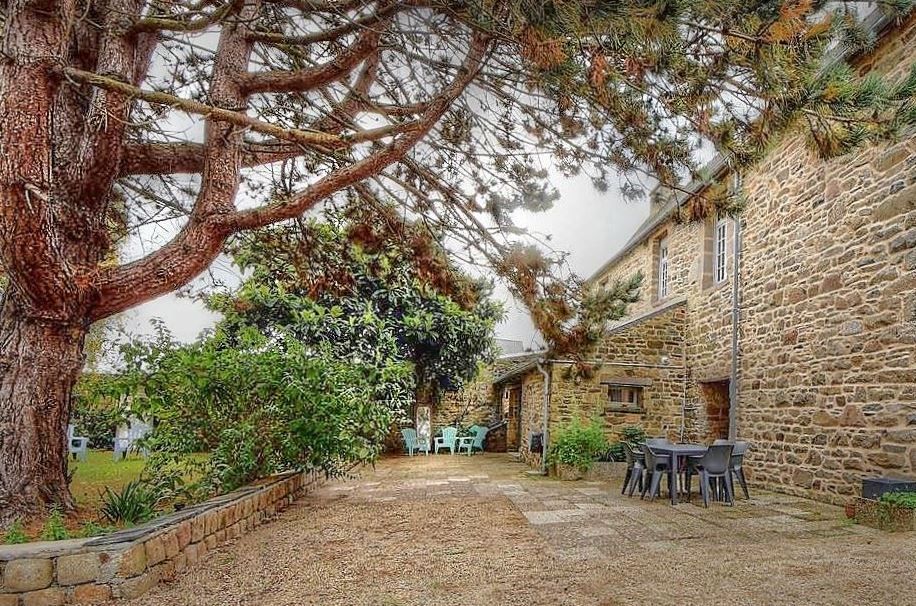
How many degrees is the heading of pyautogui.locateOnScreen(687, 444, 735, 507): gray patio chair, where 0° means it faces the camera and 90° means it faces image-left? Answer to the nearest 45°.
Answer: approximately 135°

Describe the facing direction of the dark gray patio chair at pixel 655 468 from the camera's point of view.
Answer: facing away from the viewer and to the right of the viewer

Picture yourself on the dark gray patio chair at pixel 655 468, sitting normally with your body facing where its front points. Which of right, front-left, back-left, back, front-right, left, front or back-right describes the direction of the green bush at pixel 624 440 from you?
front-left

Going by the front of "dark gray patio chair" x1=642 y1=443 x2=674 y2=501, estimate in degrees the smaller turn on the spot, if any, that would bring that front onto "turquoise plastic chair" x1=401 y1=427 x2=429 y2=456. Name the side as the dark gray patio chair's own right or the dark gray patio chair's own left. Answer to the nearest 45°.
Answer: approximately 90° to the dark gray patio chair's own left

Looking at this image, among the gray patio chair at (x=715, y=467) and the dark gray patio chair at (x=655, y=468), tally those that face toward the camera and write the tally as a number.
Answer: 0

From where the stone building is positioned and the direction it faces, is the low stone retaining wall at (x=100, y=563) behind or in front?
in front

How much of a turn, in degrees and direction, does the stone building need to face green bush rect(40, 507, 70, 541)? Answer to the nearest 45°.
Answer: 0° — it already faces it

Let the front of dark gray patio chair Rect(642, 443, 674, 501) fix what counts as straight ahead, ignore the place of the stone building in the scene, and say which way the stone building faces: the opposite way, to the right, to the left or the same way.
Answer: the opposite way

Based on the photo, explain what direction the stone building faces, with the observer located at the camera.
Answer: facing the viewer and to the left of the viewer

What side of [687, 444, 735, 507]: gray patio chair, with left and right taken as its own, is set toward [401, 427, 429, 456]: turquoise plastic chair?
front

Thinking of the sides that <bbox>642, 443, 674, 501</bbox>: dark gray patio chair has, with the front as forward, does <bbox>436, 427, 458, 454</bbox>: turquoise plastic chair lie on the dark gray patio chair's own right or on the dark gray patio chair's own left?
on the dark gray patio chair's own left

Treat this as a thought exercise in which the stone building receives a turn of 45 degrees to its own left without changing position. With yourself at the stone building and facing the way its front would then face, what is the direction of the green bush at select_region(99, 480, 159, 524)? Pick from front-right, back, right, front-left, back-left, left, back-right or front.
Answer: front-right
